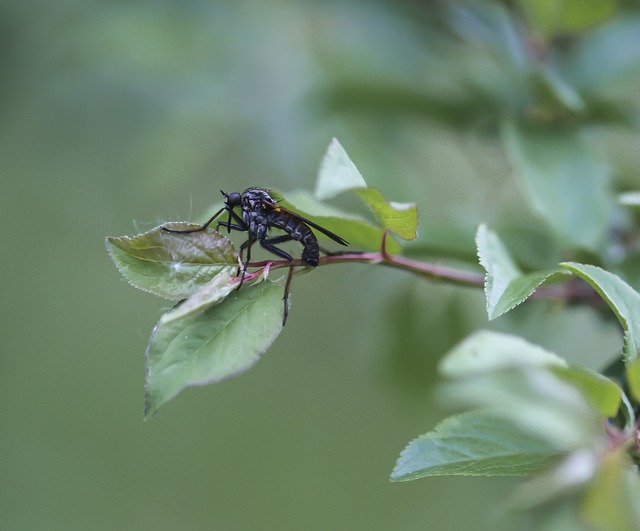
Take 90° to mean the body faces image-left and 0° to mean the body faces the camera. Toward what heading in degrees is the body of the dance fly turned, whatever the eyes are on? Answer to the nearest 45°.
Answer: approximately 90°
